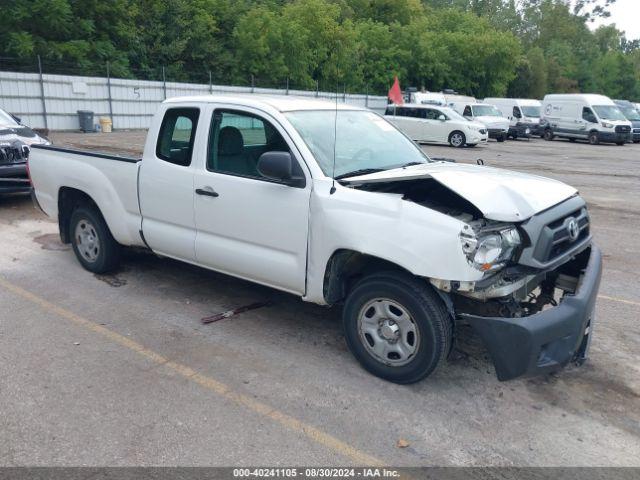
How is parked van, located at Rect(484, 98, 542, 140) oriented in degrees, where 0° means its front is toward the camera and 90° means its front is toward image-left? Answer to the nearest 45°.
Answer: approximately 315°

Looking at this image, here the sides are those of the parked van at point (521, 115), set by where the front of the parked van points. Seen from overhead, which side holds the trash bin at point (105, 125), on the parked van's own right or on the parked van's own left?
on the parked van's own right

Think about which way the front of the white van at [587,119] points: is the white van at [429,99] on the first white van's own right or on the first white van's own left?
on the first white van's own right

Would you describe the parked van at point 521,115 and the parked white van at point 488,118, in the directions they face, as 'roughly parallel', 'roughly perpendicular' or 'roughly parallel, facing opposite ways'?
roughly parallel

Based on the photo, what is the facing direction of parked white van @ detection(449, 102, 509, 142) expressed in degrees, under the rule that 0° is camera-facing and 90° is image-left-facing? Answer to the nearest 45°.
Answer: approximately 315°

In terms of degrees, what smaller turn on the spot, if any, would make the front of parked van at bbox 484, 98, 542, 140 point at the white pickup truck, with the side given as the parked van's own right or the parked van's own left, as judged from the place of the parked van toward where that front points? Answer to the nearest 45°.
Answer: approximately 45° to the parked van's own right

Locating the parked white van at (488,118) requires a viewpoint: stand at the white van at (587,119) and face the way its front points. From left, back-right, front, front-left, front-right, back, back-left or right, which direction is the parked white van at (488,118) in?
right

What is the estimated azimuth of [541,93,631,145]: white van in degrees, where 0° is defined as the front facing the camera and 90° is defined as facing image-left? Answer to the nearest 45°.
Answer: approximately 315°

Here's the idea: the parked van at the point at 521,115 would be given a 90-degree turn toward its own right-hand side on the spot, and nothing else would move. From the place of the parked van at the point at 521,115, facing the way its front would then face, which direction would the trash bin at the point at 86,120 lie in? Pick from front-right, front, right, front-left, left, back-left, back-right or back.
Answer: front

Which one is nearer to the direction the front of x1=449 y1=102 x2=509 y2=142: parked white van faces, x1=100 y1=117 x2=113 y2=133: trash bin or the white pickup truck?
the white pickup truck

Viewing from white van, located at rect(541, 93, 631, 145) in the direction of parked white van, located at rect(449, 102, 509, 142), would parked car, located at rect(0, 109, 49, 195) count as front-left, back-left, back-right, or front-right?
front-left

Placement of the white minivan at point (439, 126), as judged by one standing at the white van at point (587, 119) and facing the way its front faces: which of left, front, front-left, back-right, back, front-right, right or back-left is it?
right

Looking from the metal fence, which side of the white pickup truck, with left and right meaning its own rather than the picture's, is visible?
back

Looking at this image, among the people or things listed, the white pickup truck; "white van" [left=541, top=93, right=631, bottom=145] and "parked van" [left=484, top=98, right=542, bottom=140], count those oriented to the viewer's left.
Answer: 0

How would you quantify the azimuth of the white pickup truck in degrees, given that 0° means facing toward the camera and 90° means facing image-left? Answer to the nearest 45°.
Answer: approximately 315°
